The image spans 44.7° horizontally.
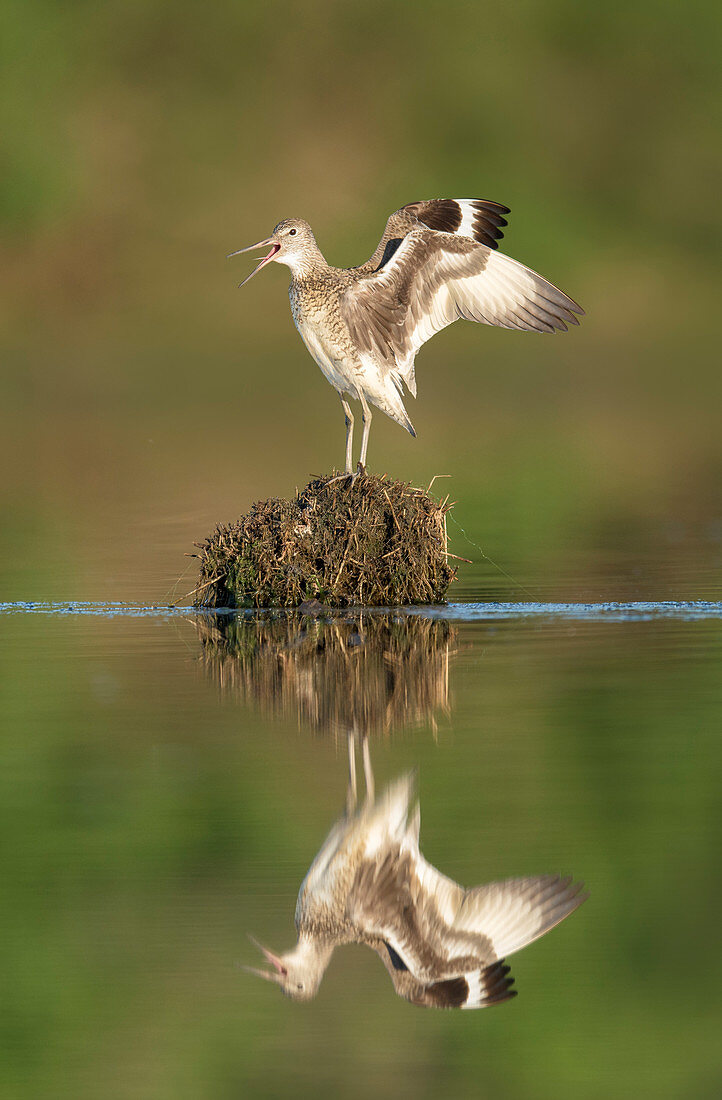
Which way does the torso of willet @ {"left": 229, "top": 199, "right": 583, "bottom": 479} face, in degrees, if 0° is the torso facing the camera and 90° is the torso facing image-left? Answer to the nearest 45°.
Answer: approximately 90°
